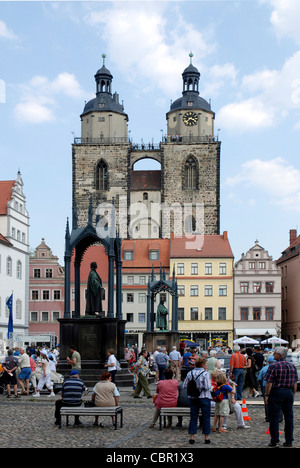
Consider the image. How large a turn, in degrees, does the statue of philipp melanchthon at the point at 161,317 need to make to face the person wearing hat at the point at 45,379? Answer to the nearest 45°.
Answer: approximately 90° to its right
